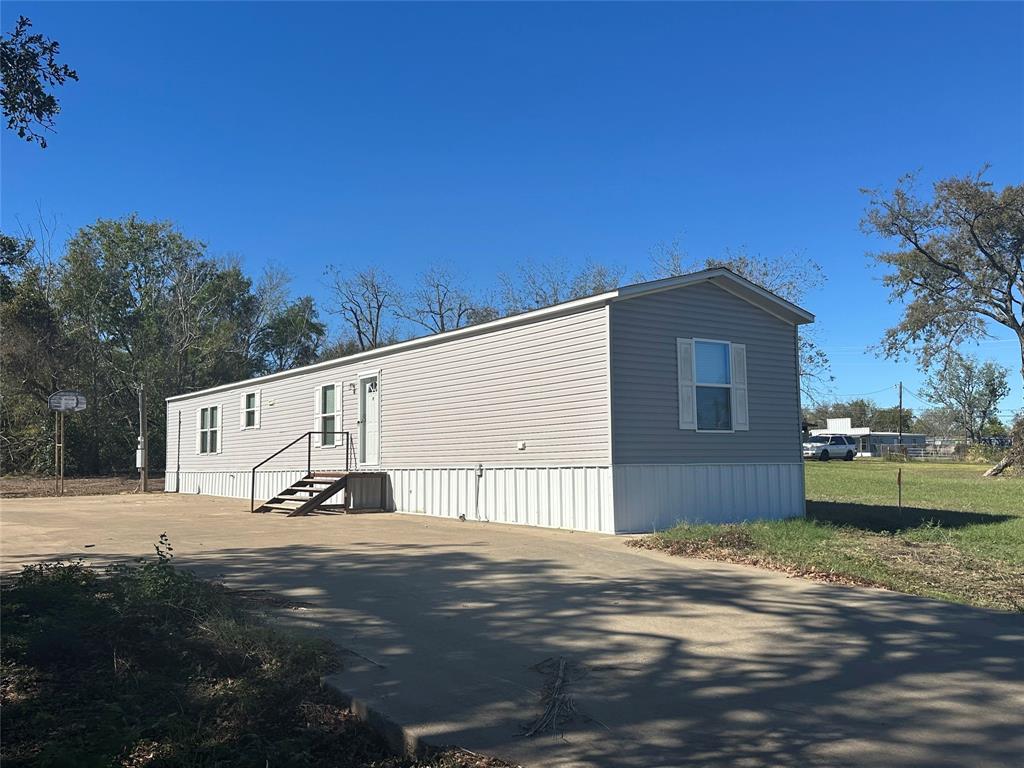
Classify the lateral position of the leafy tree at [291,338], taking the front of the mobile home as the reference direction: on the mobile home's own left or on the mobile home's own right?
on the mobile home's own right

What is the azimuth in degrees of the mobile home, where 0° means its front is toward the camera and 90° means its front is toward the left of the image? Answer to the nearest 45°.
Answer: approximately 45°
